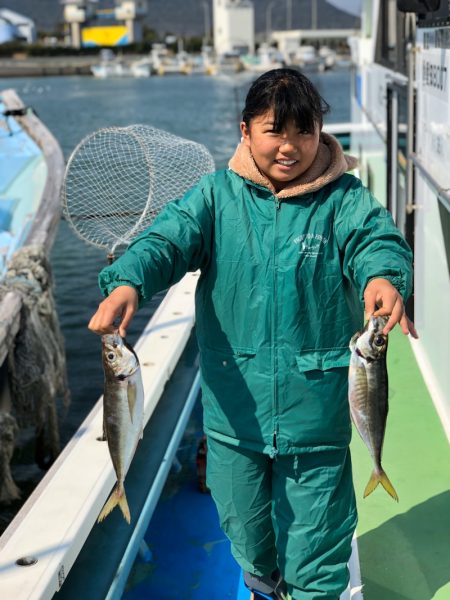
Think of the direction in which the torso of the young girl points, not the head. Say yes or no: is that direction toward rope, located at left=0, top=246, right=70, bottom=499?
no

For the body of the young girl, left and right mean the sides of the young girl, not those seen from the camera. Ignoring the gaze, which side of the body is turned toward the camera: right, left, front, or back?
front

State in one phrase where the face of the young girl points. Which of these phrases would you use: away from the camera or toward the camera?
toward the camera

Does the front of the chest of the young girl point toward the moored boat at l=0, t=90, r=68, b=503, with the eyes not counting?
no
